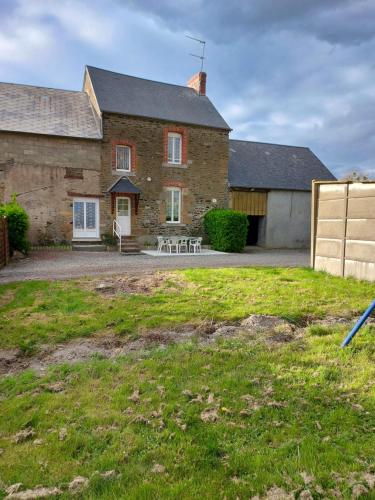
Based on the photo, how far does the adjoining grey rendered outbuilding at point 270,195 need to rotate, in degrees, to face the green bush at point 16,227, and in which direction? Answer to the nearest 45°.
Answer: approximately 45° to its right

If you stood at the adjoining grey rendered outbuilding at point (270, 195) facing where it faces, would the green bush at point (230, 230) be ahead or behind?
ahead

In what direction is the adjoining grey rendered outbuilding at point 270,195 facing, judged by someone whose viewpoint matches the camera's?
facing the viewer

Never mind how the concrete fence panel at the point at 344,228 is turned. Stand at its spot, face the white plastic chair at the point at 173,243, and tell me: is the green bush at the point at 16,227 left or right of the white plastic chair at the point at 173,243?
left

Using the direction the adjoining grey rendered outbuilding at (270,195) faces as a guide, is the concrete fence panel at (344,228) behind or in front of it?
in front
